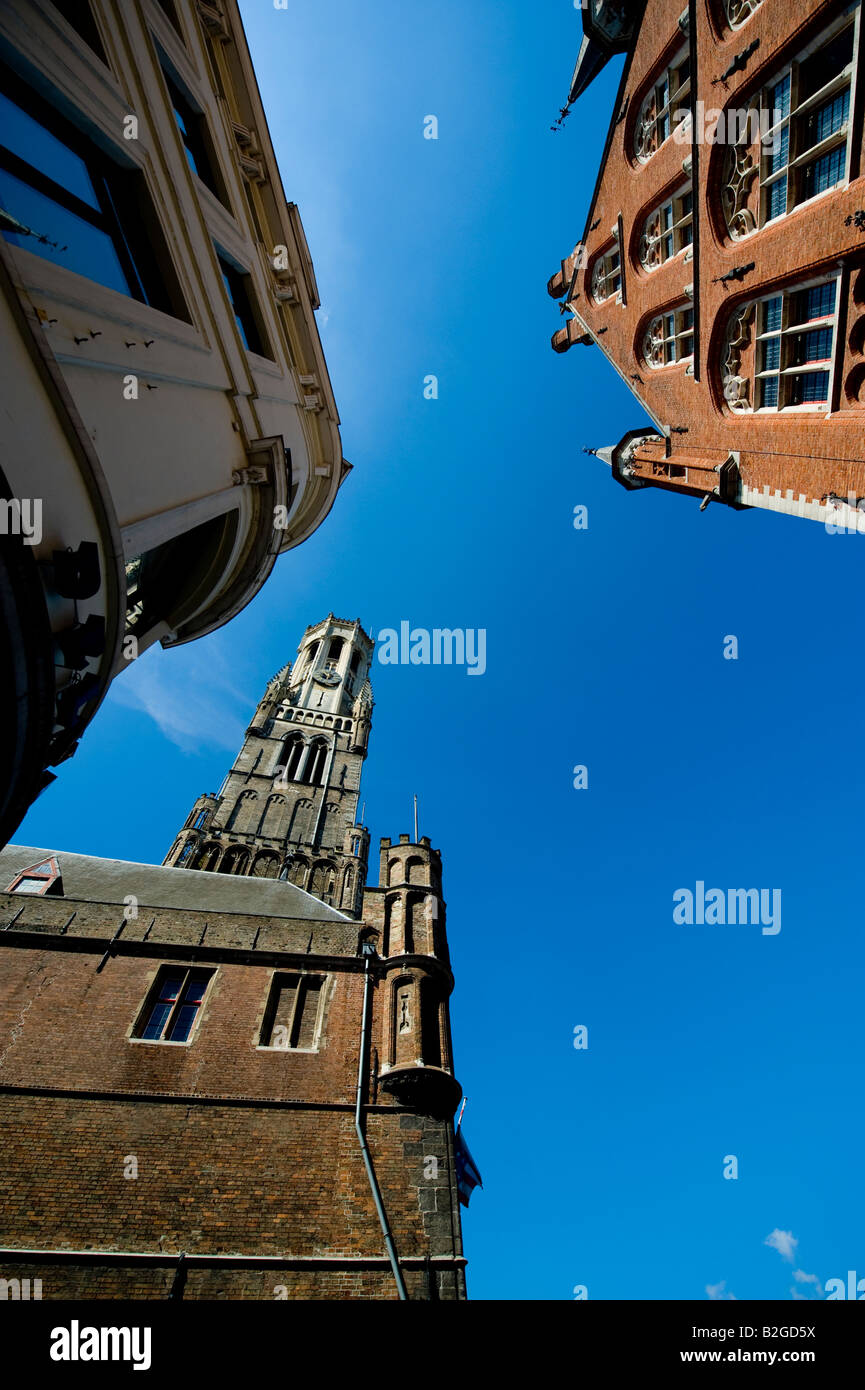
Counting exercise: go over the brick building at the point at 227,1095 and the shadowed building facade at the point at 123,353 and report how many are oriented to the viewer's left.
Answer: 0

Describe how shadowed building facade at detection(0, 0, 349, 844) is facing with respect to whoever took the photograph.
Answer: facing the viewer and to the right of the viewer

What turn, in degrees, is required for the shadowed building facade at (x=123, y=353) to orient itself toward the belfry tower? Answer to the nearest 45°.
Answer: approximately 135° to its left
